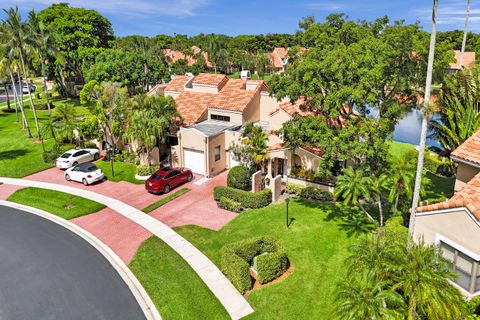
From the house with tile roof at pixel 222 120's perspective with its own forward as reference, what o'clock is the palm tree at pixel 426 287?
The palm tree is roughly at 10 o'clock from the house with tile roof.

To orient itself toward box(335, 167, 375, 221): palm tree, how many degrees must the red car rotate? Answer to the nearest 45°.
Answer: approximately 90° to its right

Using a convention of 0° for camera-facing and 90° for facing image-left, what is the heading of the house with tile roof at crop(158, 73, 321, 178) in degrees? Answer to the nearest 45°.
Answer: approximately 45°
